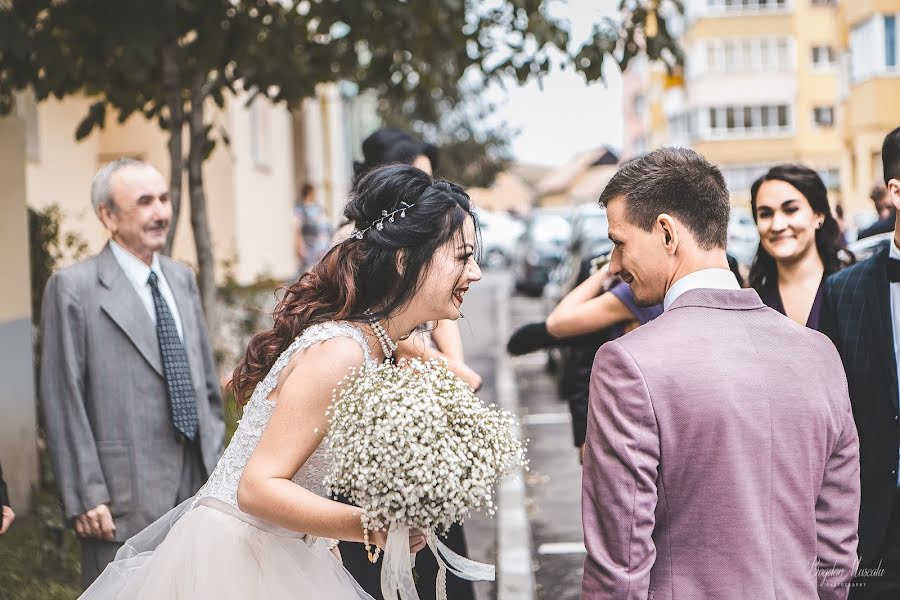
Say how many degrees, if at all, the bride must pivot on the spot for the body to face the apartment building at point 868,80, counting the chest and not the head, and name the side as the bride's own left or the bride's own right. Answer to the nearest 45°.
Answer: approximately 45° to the bride's own left

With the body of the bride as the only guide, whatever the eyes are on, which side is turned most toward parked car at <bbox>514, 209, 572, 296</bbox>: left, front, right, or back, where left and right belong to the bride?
left

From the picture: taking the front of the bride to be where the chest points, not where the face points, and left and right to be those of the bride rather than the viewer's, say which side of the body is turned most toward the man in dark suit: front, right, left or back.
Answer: front

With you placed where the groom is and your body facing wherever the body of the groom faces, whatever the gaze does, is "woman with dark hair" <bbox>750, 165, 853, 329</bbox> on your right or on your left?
on your right

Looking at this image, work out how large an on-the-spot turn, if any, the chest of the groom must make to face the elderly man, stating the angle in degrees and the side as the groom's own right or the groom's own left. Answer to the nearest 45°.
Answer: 0° — they already face them

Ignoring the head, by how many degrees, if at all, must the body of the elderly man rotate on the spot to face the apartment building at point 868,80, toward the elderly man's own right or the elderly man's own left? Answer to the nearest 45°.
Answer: approximately 90° to the elderly man's own left

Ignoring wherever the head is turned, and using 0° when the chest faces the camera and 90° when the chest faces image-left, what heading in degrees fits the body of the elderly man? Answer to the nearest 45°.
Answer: approximately 315°

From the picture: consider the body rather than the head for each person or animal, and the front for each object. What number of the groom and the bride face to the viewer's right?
1

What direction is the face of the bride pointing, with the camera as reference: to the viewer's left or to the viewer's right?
to the viewer's right

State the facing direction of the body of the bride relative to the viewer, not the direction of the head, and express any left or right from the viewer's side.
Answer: facing to the right of the viewer

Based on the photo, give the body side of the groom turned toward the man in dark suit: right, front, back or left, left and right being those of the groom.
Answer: right

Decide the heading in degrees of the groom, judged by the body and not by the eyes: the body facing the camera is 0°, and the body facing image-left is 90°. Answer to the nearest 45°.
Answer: approximately 135°
